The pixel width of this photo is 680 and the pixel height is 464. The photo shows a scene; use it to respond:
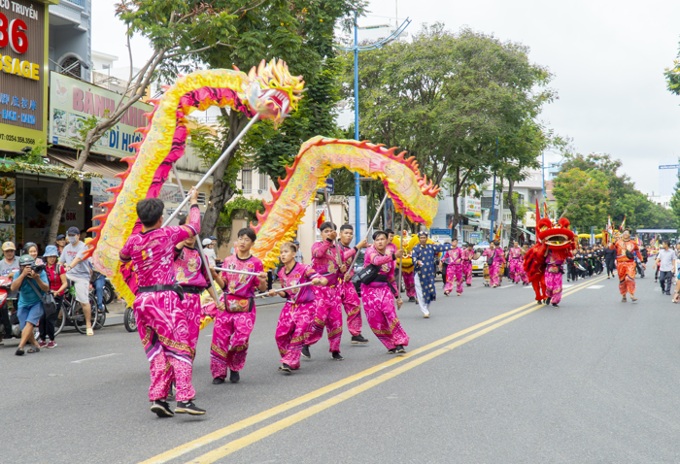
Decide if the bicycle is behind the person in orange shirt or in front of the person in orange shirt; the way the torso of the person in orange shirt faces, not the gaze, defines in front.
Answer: in front

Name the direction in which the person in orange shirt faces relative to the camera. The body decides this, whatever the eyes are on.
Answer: toward the camera

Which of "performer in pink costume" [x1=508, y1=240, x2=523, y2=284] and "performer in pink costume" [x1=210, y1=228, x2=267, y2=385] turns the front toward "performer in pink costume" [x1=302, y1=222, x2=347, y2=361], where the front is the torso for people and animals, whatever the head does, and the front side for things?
"performer in pink costume" [x1=508, y1=240, x2=523, y2=284]

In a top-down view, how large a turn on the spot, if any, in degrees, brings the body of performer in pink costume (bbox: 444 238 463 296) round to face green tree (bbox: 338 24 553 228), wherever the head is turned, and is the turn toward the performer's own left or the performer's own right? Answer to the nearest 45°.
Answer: approximately 180°

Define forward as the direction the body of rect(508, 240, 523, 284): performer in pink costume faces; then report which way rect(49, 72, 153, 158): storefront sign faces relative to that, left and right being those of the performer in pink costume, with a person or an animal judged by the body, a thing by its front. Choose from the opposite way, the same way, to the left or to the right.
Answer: to the left

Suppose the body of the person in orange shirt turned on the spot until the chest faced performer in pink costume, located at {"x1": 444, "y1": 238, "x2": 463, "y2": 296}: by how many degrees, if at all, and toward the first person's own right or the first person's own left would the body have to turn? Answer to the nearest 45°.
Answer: approximately 90° to the first person's own right

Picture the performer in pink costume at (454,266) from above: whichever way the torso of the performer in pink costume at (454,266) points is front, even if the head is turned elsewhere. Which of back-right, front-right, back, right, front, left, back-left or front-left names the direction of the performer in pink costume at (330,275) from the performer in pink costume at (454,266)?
front

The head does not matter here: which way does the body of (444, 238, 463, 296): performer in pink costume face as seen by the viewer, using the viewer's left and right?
facing the viewer

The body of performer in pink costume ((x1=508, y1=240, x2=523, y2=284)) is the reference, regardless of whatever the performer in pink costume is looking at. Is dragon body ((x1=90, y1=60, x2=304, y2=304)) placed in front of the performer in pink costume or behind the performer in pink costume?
in front

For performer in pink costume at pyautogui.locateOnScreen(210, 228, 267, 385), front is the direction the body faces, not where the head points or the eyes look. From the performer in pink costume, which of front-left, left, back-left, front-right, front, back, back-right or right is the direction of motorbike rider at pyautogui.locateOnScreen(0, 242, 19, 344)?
back-right

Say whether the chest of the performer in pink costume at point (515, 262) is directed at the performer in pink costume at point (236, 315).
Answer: yes

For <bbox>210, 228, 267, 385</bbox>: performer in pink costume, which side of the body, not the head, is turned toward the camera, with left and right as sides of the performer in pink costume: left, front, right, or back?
front

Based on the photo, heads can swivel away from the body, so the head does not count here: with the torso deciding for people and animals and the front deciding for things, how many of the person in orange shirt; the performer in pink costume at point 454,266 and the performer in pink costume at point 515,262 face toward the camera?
3

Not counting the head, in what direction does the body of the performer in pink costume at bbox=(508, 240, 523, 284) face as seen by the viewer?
toward the camera
